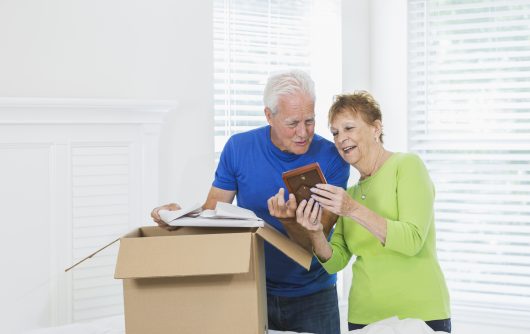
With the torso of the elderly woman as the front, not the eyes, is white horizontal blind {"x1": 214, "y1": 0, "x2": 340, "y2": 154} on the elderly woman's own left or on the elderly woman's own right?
on the elderly woman's own right

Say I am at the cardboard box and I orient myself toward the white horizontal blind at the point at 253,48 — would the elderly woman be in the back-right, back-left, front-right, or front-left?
front-right

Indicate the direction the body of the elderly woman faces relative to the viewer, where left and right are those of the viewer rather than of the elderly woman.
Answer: facing the viewer and to the left of the viewer

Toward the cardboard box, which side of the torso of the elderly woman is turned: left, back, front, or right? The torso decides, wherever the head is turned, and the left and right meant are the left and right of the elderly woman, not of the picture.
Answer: front

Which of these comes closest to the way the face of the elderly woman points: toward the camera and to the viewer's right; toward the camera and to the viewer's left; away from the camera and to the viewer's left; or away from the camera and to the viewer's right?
toward the camera and to the viewer's left

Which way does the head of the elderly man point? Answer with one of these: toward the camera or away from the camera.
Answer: toward the camera

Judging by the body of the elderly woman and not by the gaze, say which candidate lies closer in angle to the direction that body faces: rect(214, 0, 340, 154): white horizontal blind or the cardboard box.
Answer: the cardboard box
